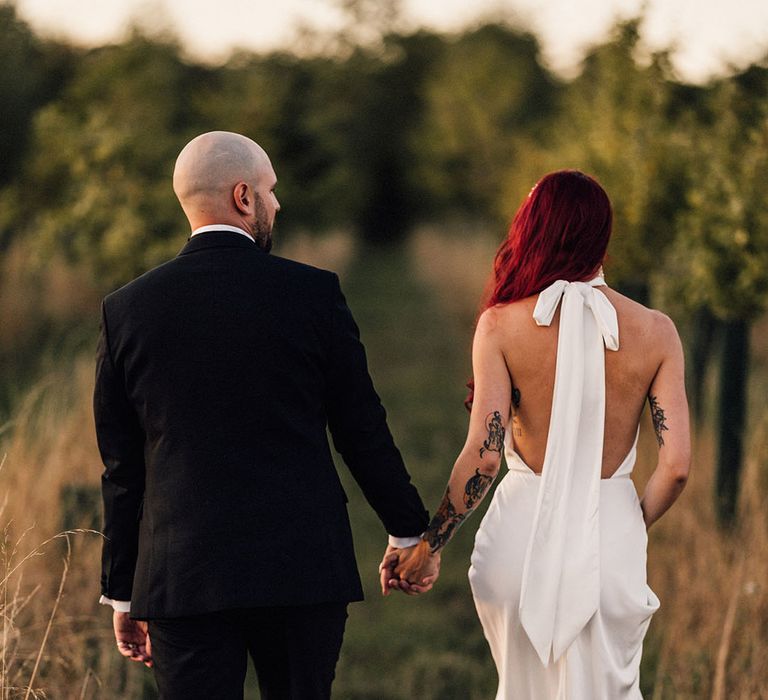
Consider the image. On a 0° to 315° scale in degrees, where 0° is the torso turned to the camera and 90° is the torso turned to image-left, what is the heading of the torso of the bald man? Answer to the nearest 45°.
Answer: approximately 180°

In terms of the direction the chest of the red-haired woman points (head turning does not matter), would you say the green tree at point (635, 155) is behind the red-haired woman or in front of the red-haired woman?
in front

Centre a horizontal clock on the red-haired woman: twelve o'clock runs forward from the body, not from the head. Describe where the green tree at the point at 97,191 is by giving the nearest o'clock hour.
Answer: The green tree is roughly at 11 o'clock from the red-haired woman.

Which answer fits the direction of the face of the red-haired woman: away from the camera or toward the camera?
away from the camera

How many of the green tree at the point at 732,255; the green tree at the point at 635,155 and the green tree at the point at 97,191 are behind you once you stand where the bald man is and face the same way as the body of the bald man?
0

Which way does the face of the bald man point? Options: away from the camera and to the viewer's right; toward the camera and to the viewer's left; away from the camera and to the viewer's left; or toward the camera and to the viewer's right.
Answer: away from the camera and to the viewer's right

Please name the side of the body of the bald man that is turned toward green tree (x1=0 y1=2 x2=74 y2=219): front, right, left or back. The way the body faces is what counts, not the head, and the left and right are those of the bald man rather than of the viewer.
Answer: front

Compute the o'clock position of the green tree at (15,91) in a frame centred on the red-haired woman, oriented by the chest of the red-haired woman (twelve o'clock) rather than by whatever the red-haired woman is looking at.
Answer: The green tree is roughly at 11 o'clock from the red-haired woman.

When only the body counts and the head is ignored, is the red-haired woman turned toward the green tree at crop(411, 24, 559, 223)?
yes

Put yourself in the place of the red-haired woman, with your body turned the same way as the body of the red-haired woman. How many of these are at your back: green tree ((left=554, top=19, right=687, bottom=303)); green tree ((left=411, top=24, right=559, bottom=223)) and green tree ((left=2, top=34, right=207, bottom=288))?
0

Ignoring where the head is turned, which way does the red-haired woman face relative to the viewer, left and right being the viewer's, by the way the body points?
facing away from the viewer
